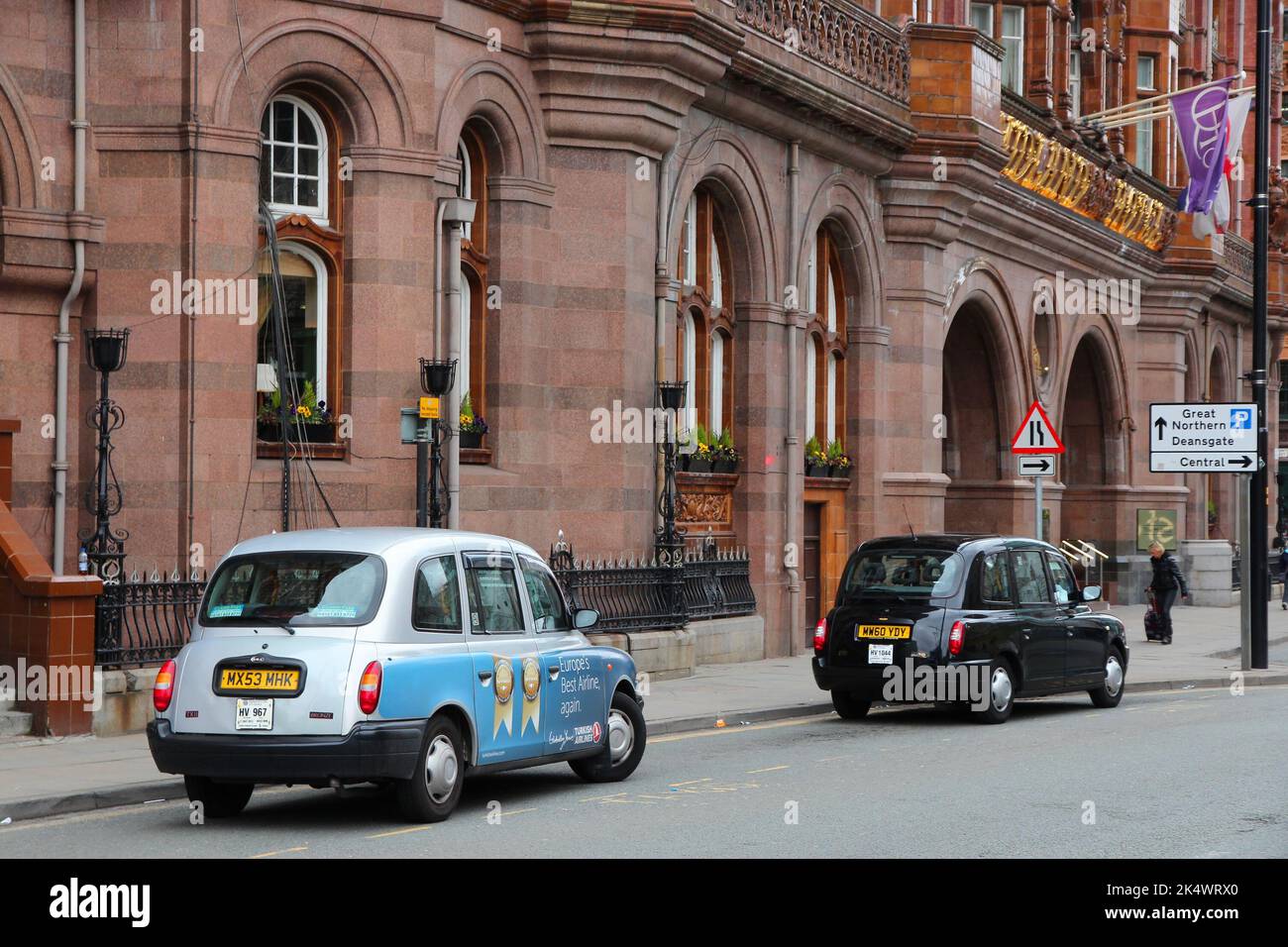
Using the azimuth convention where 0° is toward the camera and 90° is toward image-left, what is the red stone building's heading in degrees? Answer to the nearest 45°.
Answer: approximately 315°

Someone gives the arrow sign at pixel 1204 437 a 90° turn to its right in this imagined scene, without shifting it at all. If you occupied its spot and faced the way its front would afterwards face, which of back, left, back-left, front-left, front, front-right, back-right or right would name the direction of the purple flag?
right

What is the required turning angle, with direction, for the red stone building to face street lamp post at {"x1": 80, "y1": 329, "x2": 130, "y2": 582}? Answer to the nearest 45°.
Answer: approximately 90° to its right

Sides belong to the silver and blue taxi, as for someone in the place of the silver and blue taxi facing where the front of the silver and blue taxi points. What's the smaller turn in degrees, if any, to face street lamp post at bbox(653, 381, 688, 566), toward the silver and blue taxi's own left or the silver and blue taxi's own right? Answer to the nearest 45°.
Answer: approximately 45° to the silver and blue taxi's own left

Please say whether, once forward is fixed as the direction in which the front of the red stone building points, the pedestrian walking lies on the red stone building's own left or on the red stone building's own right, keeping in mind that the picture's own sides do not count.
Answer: on the red stone building's own left

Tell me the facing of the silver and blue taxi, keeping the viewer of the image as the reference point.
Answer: facing away from the viewer and to the right of the viewer

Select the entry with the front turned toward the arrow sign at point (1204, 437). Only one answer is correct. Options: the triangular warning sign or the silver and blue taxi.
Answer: the silver and blue taxi

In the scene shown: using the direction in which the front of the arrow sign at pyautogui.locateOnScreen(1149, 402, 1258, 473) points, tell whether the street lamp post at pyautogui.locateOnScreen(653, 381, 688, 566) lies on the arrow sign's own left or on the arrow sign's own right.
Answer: on the arrow sign's own right

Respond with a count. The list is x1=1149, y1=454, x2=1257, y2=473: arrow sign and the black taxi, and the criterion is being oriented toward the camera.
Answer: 1
